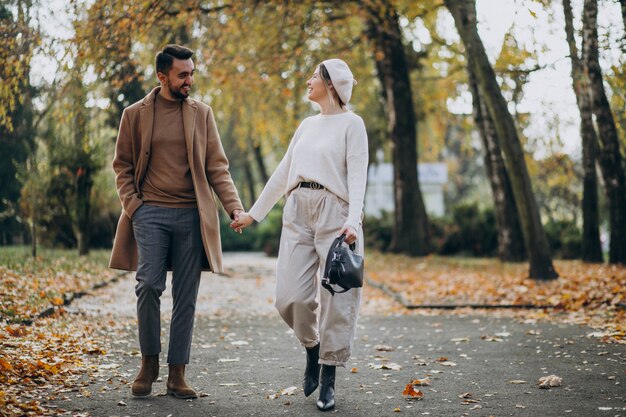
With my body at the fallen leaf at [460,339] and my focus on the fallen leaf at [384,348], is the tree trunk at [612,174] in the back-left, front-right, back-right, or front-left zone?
back-right

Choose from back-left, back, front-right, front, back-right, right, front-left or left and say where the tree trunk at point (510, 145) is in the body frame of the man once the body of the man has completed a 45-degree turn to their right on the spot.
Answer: back

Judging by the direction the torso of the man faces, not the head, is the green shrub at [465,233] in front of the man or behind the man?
behind

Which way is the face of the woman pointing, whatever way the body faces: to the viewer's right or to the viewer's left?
to the viewer's left

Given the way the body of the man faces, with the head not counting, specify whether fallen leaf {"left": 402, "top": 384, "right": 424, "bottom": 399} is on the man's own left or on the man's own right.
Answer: on the man's own left

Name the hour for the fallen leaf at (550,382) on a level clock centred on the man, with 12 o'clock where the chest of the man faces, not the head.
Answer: The fallen leaf is roughly at 9 o'clock from the man.

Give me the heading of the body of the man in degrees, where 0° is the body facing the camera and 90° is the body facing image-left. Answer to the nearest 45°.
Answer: approximately 0°

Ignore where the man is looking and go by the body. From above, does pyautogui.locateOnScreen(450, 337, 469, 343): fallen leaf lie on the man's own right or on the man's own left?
on the man's own left

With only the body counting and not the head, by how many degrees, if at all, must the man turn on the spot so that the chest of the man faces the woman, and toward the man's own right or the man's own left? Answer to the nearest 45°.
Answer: approximately 90° to the man's own left

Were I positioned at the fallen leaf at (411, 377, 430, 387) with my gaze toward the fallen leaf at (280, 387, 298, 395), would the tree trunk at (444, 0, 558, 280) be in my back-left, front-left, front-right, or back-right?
back-right

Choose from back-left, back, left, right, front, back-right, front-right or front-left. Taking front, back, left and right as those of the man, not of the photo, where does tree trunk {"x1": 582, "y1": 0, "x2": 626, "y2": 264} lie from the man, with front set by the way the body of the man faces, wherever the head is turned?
back-left

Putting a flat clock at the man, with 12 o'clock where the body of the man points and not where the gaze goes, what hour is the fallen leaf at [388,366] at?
The fallen leaf is roughly at 8 o'clock from the man.

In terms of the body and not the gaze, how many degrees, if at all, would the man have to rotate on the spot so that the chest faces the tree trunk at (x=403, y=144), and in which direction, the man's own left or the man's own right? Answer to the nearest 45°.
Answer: approximately 180°
